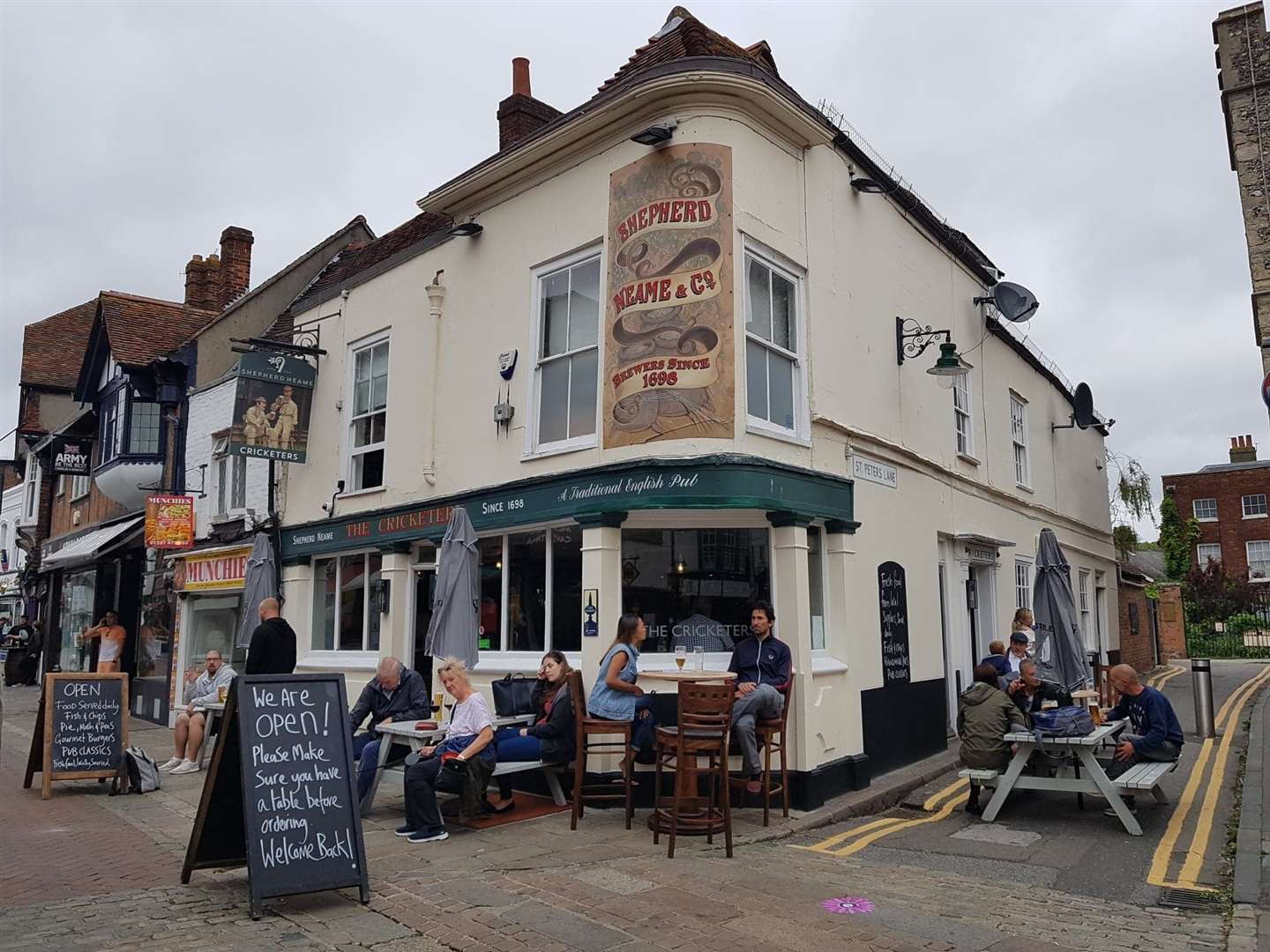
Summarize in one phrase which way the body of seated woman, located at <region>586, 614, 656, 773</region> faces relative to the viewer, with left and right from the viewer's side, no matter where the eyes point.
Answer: facing to the right of the viewer

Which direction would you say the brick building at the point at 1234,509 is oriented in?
toward the camera

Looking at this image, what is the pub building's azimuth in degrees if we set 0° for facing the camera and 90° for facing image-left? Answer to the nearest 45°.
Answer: approximately 45°

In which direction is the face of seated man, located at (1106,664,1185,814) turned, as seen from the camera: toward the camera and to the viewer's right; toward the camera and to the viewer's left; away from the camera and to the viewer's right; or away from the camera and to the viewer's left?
toward the camera and to the viewer's left

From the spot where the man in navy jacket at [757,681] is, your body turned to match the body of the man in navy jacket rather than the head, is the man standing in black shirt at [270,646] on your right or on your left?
on your right

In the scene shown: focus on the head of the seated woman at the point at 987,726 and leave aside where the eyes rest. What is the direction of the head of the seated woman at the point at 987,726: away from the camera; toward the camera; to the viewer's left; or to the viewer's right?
away from the camera

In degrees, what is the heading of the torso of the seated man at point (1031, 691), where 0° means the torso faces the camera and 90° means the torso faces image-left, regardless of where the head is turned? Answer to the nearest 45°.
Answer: approximately 0°

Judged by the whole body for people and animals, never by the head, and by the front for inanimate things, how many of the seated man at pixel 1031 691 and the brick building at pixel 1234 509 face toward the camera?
2

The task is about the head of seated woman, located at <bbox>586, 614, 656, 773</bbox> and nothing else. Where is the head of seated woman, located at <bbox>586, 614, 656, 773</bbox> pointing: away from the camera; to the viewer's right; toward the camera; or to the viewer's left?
to the viewer's right

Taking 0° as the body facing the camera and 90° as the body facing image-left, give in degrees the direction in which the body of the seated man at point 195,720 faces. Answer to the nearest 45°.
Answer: approximately 45°

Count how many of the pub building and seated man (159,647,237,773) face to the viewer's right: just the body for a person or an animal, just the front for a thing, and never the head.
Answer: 0
